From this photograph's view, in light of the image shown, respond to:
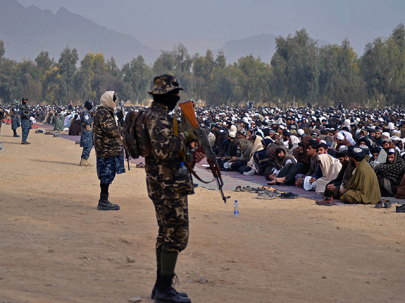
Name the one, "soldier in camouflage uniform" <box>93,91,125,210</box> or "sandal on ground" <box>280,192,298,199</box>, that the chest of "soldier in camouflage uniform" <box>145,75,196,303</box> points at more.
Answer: the sandal on ground

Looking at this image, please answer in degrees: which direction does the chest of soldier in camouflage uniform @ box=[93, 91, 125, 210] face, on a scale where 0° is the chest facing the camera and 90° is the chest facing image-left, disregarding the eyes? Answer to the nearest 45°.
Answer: approximately 270°

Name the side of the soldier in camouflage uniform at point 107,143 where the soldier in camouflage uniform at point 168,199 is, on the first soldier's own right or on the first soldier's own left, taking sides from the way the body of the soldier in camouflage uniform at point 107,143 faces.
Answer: on the first soldier's own right

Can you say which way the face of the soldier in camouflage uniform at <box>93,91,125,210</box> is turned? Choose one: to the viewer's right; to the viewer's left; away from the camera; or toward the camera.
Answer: to the viewer's right

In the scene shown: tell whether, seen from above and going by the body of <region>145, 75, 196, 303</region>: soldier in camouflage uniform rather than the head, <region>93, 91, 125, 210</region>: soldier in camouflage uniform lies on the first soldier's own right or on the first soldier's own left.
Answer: on the first soldier's own left
